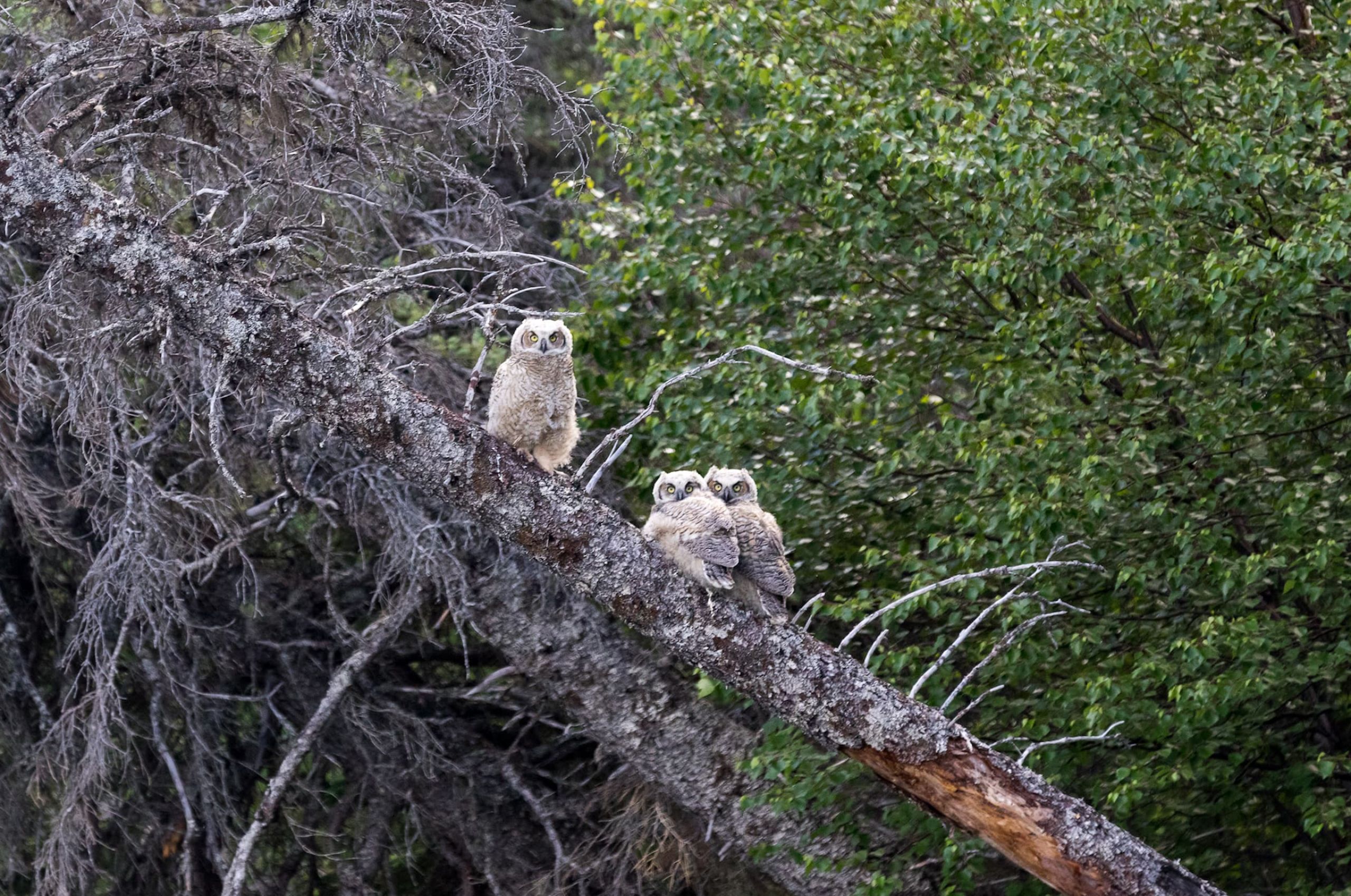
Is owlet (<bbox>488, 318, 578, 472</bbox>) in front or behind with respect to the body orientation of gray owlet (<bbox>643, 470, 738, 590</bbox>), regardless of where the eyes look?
in front
